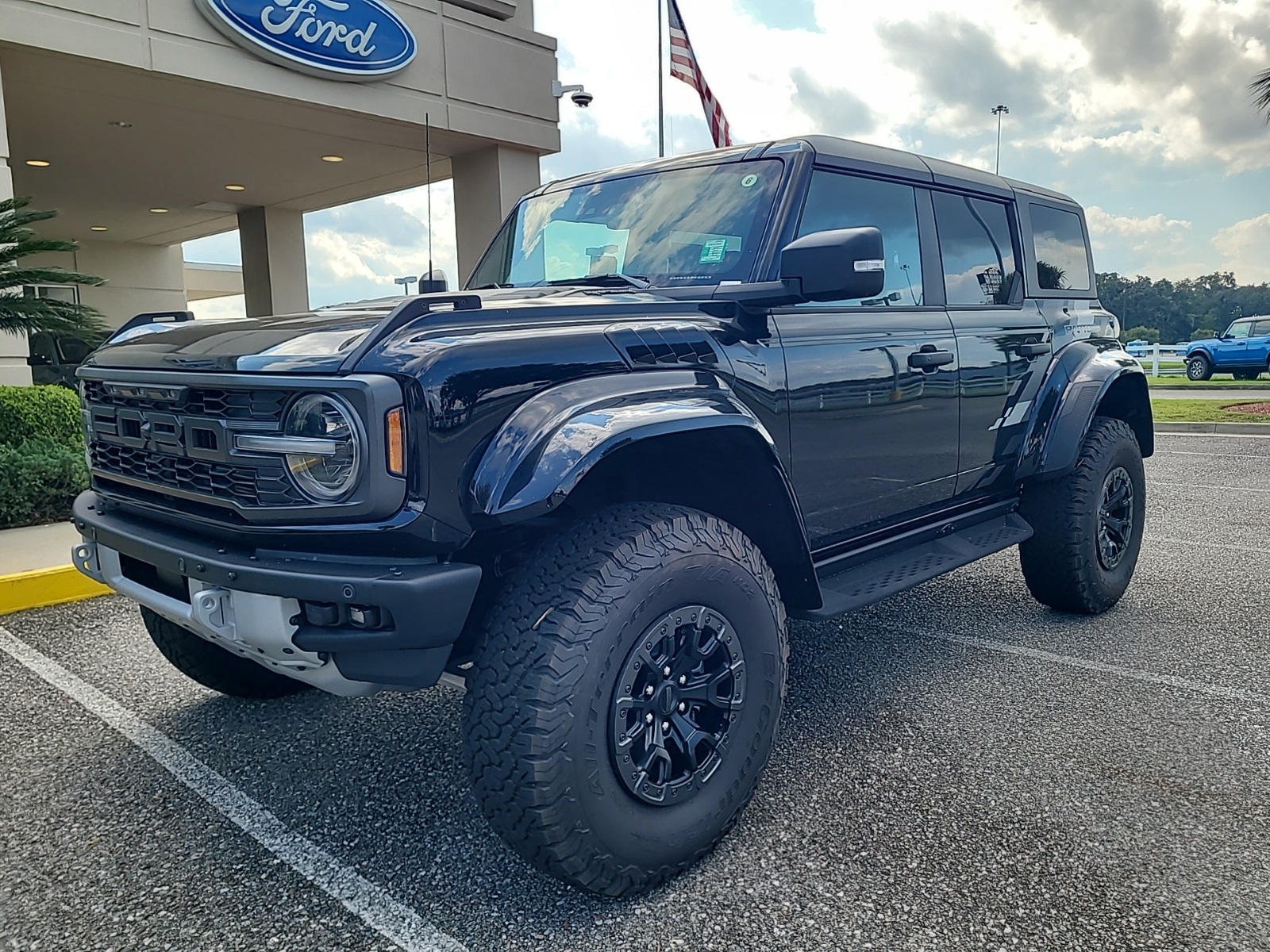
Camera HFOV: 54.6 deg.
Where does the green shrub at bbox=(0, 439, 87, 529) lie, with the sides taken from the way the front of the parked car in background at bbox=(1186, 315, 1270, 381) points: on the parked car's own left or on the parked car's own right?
on the parked car's own left

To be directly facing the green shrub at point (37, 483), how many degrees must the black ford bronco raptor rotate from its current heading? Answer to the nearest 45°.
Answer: approximately 90° to its right

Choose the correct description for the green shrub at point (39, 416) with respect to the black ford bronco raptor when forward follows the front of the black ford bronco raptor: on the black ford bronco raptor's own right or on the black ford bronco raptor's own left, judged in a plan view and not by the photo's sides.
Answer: on the black ford bronco raptor's own right

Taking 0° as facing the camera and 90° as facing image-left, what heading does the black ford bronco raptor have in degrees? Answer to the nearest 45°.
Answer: approximately 45°

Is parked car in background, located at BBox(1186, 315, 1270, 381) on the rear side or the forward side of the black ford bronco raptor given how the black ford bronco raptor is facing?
on the rear side

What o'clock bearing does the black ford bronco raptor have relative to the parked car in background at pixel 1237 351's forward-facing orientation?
The black ford bronco raptor is roughly at 9 o'clock from the parked car in background.

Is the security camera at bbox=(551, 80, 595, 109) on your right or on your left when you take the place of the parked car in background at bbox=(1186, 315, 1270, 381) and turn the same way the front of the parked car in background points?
on your left

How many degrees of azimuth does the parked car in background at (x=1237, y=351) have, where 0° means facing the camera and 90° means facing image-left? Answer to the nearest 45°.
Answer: approximately 90°

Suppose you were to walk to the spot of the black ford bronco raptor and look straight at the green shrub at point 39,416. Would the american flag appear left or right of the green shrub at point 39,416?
right
